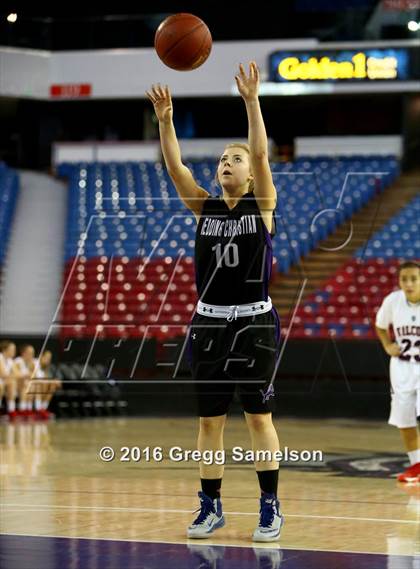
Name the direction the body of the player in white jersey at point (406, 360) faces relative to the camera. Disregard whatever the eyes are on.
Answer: toward the camera

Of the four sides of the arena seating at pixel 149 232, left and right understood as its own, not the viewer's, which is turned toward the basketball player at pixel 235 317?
front

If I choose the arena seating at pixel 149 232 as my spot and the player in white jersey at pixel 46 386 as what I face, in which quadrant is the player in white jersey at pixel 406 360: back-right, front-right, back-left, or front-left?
front-left

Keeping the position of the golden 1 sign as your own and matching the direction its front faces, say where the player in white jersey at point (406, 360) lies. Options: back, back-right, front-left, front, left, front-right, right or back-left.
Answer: front

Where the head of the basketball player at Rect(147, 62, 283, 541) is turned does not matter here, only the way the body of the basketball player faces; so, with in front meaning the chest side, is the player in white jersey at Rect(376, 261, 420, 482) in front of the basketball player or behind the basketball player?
behind

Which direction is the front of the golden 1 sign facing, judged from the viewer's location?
facing the viewer

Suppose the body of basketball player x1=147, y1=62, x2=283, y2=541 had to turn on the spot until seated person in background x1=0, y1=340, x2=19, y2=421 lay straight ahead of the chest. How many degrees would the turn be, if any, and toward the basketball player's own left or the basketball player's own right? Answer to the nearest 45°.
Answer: approximately 180°
